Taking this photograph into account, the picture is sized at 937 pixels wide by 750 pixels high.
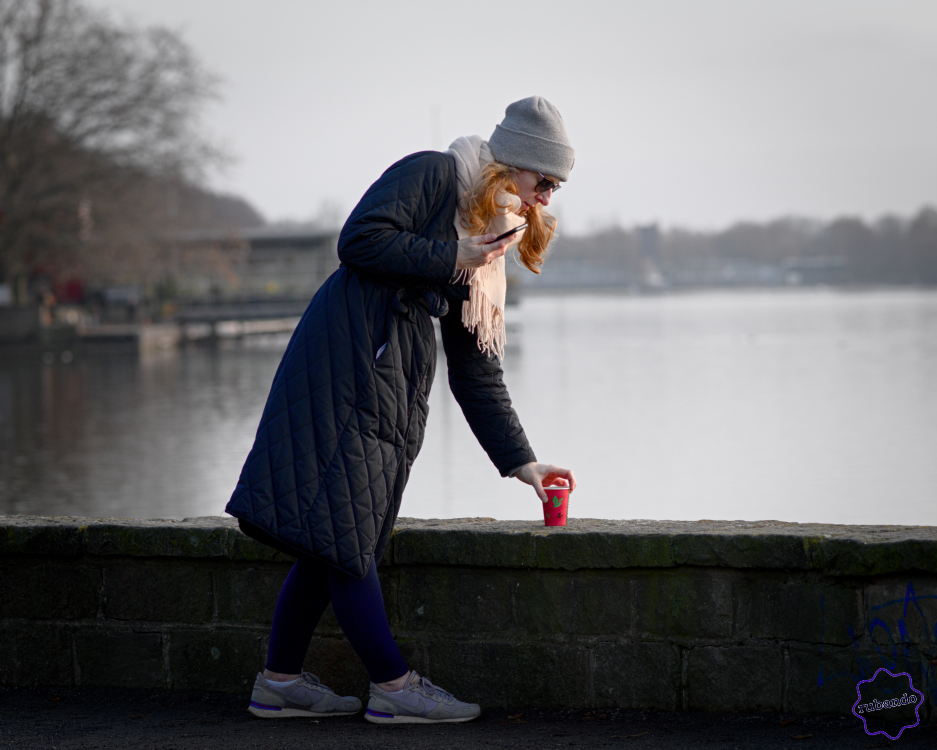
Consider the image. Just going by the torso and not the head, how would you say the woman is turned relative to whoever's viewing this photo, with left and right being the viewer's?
facing to the right of the viewer

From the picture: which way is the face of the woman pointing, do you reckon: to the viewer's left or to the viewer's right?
to the viewer's right

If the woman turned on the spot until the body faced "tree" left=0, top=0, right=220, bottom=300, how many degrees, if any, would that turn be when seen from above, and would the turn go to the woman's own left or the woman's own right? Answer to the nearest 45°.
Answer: approximately 90° to the woman's own left
